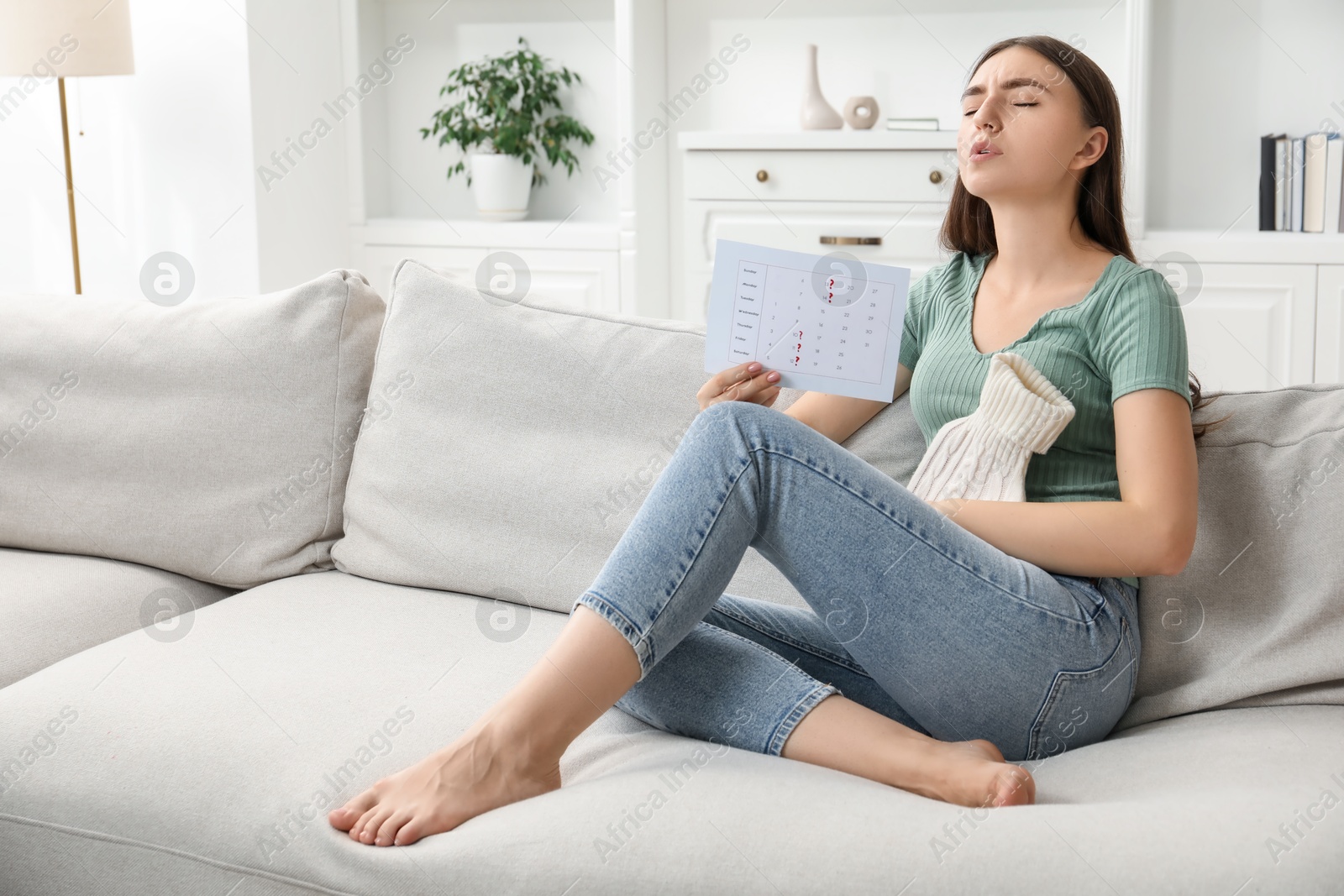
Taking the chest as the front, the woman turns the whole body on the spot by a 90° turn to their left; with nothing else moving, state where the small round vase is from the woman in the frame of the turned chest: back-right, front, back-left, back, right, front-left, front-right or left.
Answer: back-left

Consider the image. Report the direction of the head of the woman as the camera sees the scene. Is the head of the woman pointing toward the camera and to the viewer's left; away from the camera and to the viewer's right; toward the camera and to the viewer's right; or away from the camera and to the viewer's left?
toward the camera and to the viewer's left

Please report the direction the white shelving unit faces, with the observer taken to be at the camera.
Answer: facing the viewer

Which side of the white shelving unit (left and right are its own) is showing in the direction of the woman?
front

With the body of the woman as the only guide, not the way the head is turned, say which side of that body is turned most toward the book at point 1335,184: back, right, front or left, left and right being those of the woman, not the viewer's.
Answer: back

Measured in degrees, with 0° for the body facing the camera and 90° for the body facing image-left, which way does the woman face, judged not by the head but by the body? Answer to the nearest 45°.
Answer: approximately 45°

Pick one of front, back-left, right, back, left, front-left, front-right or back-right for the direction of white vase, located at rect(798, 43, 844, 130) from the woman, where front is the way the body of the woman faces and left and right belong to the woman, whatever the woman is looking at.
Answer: back-right

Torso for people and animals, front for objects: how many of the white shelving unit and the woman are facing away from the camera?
0

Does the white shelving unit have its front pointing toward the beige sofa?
yes
